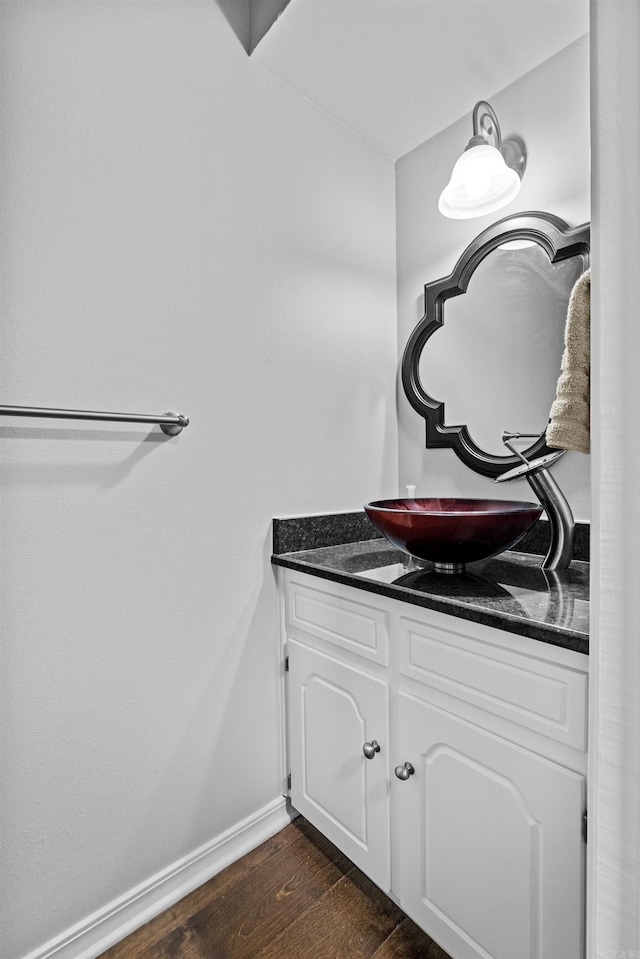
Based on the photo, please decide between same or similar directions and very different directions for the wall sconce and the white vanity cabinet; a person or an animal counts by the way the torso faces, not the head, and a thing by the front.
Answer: same or similar directions

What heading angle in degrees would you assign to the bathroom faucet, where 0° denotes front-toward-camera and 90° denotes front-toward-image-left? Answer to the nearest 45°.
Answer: approximately 90°

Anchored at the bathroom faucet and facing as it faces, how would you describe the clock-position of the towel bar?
The towel bar is roughly at 11 o'clock from the bathroom faucet.

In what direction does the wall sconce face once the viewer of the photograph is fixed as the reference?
facing the viewer and to the left of the viewer
